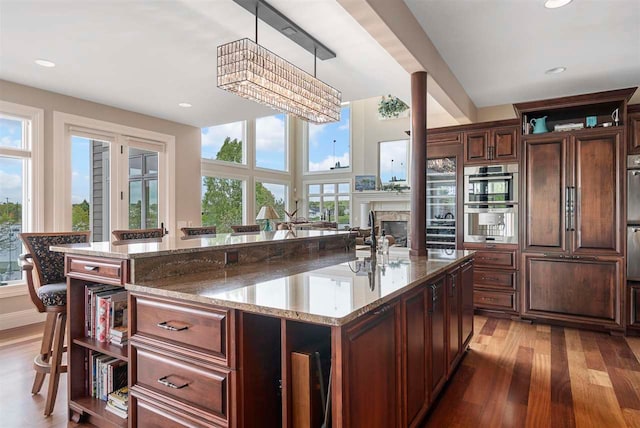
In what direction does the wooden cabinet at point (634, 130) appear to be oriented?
toward the camera

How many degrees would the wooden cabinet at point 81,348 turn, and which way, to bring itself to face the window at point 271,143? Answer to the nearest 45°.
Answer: approximately 180°

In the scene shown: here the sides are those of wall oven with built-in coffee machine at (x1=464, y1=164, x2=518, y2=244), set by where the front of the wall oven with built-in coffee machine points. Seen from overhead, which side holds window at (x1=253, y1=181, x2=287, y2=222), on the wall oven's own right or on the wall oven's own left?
on the wall oven's own right

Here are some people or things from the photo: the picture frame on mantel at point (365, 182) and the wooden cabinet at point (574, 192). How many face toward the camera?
2

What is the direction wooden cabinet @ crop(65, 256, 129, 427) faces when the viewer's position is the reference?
facing the viewer and to the left of the viewer

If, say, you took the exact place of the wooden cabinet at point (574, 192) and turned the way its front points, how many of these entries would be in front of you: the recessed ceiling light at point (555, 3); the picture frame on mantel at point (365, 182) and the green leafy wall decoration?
1

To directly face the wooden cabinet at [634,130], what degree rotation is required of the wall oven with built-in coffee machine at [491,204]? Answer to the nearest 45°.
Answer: approximately 90° to its left

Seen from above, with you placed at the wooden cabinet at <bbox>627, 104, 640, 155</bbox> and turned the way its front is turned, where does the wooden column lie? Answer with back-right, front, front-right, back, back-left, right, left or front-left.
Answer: front-right

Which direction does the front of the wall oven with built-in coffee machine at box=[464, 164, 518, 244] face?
toward the camera

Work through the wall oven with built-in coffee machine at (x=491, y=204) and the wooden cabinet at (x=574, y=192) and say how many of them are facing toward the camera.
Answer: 2

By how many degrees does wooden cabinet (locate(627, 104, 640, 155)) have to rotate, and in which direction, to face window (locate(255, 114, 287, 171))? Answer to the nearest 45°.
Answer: approximately 90° to its right

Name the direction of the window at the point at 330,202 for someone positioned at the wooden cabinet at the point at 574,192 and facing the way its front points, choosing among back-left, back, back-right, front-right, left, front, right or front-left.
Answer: back-right

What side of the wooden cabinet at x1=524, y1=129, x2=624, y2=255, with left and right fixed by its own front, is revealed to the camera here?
front
